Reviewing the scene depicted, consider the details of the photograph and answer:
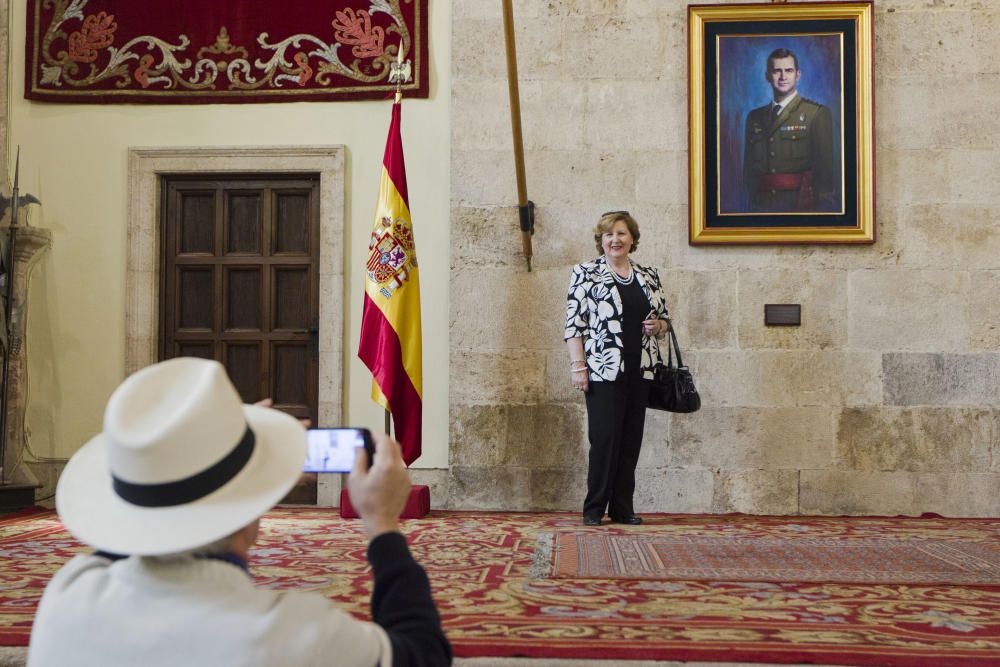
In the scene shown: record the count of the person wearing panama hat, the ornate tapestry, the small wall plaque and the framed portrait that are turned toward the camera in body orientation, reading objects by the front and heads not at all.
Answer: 3

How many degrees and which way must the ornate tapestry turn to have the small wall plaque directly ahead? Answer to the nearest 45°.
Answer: approximately 90° to its left

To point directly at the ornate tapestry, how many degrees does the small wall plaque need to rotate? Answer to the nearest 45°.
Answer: approximately 90° to its right

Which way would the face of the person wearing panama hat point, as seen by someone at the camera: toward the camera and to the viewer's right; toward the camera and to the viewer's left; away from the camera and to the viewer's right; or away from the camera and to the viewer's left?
away from the camera and to the viewer's right

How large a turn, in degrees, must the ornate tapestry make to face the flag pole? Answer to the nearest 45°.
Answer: approximately 45° to its left

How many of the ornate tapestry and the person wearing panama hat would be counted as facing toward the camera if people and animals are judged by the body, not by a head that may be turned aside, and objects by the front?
1

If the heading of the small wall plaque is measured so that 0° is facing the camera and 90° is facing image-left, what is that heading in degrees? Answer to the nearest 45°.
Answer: approximately 0°

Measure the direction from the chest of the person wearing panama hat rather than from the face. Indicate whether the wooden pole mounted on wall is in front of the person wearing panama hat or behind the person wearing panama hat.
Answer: in front

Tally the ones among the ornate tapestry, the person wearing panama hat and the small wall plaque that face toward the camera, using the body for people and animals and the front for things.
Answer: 2

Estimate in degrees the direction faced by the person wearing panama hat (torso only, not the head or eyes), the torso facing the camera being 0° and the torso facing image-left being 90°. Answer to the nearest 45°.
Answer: approximately 225°

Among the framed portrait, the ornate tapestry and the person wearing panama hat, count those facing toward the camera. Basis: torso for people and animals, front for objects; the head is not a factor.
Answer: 2
